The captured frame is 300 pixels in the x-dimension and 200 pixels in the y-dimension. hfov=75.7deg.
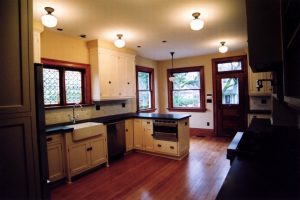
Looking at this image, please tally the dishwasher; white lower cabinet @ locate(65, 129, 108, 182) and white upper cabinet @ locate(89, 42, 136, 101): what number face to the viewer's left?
0

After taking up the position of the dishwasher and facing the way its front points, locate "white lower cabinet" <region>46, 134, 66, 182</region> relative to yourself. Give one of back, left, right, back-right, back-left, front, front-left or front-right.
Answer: right

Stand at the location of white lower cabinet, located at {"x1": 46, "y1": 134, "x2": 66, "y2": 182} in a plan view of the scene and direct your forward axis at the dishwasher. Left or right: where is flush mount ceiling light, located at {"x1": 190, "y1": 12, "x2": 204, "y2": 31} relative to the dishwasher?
right

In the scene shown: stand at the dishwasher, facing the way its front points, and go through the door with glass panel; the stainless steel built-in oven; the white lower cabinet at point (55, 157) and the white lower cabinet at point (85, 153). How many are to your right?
2

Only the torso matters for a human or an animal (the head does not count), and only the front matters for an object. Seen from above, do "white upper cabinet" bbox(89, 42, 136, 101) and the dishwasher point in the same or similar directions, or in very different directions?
same or similar directions

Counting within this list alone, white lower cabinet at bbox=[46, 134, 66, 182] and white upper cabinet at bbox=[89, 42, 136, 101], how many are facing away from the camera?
0

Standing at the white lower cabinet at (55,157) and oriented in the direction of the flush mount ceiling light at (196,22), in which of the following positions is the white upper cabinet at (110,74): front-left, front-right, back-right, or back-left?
front-left

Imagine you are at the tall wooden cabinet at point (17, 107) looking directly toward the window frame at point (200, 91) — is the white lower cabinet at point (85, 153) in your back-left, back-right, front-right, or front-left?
front-left

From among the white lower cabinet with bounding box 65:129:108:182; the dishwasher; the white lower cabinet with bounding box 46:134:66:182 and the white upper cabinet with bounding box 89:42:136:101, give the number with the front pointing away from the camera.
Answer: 0

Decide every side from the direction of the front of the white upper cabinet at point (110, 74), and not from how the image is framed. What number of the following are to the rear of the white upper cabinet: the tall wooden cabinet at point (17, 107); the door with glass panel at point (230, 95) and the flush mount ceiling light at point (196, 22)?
0

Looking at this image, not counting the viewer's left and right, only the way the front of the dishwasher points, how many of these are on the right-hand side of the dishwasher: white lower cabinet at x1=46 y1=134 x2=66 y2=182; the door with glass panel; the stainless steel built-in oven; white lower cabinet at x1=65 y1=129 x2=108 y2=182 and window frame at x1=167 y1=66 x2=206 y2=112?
2

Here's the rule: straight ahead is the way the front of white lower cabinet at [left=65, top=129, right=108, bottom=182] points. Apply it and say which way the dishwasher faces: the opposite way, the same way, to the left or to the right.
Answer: the same way

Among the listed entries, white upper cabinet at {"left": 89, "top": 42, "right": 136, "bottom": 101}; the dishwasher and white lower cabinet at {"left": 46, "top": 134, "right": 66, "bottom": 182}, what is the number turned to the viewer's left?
0

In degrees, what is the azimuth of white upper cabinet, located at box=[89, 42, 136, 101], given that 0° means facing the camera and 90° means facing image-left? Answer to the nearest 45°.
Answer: approximately 315°

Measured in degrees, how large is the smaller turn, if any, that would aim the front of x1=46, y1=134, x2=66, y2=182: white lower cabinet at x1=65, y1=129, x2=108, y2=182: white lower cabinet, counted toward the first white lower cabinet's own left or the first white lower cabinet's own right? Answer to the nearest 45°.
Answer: approximately 90° to the first white lower cabinet's own left

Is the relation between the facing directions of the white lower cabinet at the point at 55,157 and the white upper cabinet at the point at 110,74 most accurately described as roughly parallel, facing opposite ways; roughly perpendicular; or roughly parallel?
roughly parallel
